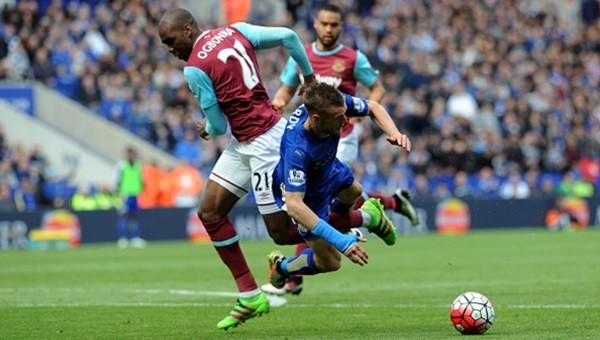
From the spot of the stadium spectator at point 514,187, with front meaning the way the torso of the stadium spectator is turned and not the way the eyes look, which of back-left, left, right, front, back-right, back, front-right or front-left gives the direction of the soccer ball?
front

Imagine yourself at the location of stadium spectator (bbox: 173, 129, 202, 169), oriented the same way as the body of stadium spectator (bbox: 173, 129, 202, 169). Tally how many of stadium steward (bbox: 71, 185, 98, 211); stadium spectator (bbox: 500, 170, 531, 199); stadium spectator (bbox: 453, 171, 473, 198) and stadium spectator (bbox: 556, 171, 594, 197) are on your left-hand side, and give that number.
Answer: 3

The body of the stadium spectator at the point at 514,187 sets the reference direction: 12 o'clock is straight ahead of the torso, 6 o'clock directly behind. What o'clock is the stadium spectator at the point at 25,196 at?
the stadium spectator at the point at 25,196 is roughly at 2 o'clock from the stadium spectator at the point at 514,187.

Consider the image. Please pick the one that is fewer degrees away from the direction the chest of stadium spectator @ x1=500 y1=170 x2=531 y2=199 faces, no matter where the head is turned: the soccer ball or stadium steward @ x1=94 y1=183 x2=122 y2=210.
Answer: the soccer ball

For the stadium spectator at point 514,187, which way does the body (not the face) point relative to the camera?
toward the camera

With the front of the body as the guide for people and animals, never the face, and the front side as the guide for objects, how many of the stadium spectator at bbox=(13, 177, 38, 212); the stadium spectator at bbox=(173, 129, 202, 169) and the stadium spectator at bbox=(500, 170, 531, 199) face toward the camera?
3

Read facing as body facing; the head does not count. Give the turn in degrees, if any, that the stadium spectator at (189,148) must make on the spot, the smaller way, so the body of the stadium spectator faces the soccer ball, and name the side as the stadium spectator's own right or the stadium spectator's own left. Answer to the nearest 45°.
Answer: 0° — they already face it

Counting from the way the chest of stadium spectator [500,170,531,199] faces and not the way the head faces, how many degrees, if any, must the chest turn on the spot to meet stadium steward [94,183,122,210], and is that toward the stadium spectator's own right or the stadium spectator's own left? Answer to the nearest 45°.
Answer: approximately 45° to the stadium spectator's own right

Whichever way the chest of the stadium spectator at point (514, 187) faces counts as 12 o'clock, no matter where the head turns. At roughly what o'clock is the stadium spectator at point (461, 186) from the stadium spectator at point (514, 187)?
the stadium spectator at point (461, 186) is roughly at 2 o'clock from the stadium spectator at point (514, 187).

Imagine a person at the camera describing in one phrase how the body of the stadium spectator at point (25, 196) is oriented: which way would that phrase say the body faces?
toward the camera
